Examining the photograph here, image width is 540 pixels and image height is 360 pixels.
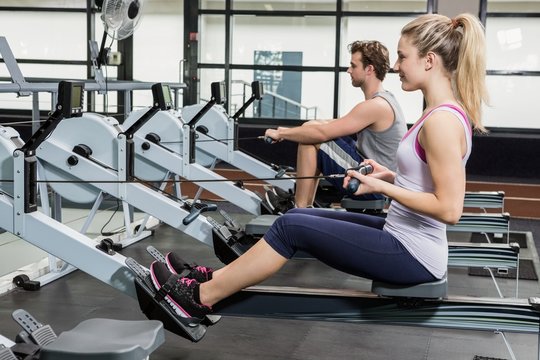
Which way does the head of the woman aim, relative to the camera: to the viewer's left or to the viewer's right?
to the viewer's left

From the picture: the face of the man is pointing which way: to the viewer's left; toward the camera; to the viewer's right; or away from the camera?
to the viewer's left

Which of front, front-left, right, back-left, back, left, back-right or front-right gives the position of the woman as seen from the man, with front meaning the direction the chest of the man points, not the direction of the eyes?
left

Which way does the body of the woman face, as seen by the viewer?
to the viewer's left

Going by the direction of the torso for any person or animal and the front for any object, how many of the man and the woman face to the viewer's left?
2

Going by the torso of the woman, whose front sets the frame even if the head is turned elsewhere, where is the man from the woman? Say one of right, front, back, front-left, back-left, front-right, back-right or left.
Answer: right

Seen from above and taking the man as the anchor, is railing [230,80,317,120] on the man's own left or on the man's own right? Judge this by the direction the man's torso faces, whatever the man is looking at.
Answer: on the man's own right

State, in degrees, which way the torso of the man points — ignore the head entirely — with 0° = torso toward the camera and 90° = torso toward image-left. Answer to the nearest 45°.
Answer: approximately 90°

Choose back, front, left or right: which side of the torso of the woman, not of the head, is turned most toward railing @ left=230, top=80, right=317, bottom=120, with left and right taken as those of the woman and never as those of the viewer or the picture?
right
